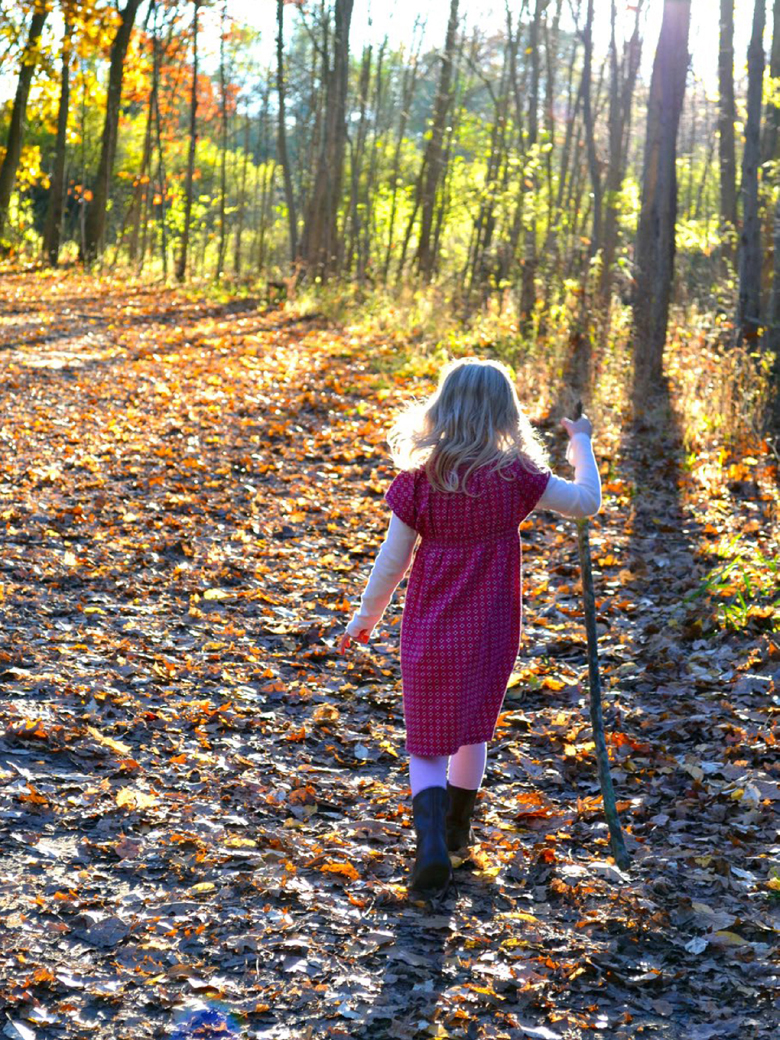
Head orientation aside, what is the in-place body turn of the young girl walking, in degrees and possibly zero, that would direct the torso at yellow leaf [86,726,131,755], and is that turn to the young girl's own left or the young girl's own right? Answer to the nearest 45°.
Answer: approximately 45° to the young girl's own left

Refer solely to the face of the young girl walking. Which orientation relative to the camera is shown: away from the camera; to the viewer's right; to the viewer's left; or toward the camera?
away from the camera

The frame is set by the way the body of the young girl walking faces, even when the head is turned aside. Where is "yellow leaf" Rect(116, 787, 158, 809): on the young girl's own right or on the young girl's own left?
on the young girl's own left

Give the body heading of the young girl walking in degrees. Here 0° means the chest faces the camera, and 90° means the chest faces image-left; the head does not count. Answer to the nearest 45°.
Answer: approximately 180°

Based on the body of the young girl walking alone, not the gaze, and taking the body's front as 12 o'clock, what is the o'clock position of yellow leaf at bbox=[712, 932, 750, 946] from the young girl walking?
The yellow leaf is roughly at 4 o'clock from the young girl walking.
